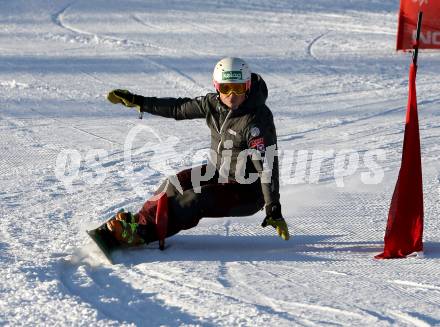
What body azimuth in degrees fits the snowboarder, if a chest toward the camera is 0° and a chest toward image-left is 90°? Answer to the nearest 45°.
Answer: approximately 45°

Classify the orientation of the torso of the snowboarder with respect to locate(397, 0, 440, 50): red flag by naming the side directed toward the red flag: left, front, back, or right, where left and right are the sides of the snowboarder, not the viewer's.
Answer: back

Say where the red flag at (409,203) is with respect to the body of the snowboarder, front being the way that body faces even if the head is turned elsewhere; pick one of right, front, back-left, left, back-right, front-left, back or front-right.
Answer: back-left

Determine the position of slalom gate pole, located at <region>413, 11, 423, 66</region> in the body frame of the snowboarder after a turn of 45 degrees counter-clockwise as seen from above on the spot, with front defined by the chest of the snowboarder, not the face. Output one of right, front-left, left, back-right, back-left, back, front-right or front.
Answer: left
